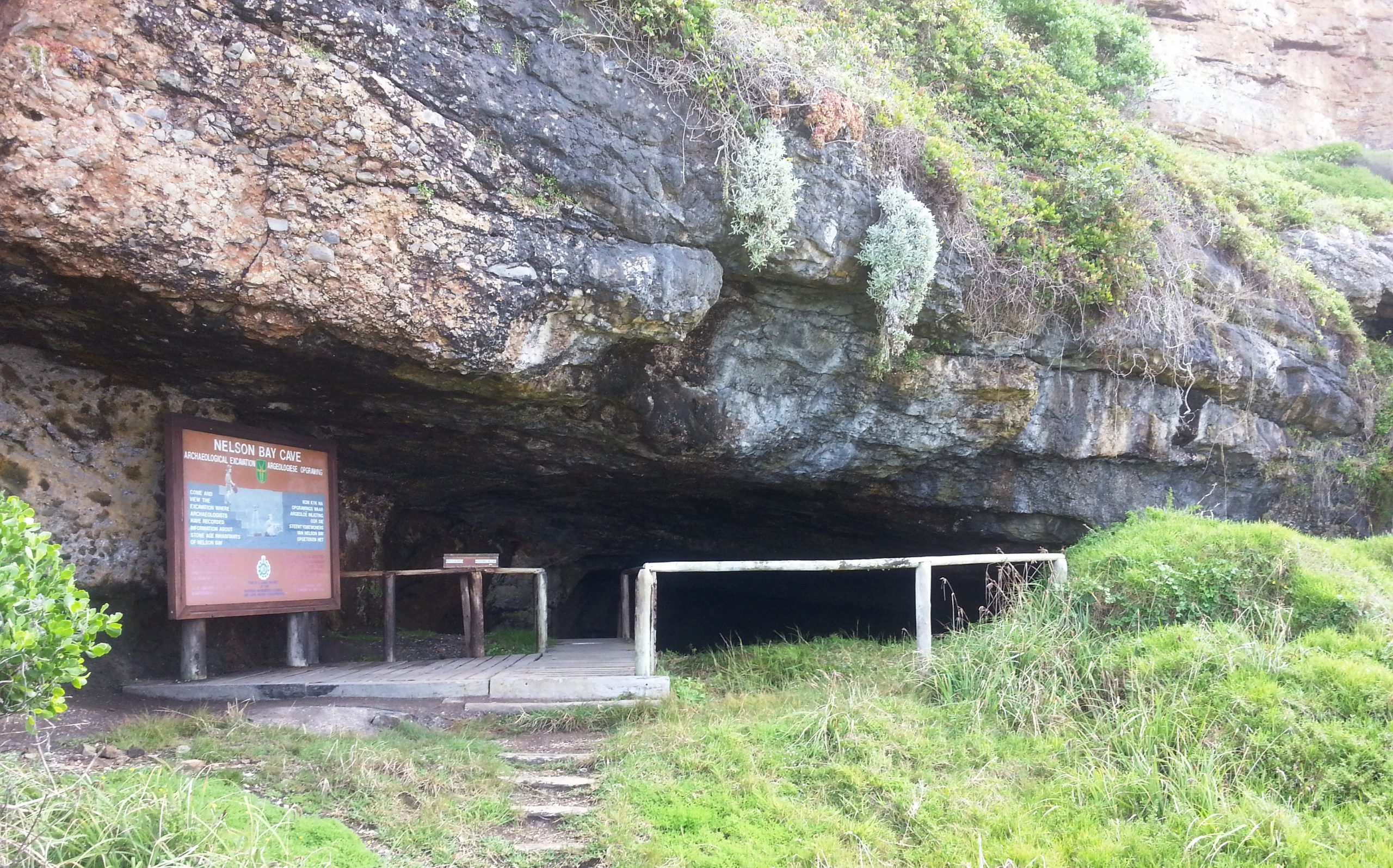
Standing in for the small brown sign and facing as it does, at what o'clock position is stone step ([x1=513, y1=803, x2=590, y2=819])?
The stone step is roughly at 12 o'clock from the small brown sign.

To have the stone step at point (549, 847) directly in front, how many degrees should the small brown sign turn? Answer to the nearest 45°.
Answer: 0° — it already faces it

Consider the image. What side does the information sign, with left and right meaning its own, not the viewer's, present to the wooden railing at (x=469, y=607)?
left

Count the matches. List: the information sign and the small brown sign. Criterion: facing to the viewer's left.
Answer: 0

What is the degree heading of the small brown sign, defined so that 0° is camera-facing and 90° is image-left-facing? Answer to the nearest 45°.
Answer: approximately 0°

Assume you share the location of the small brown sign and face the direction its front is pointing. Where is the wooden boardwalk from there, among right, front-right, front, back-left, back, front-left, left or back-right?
front

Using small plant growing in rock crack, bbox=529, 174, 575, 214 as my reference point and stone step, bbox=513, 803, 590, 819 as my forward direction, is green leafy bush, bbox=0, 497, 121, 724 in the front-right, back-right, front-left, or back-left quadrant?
front-right

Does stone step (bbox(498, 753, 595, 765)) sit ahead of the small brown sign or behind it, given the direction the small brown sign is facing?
ahead
